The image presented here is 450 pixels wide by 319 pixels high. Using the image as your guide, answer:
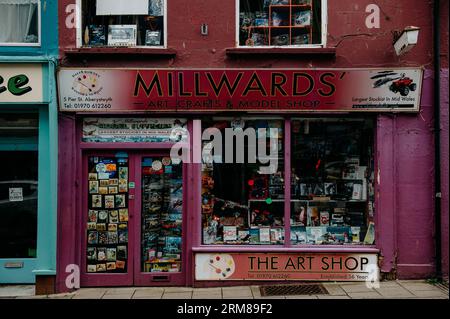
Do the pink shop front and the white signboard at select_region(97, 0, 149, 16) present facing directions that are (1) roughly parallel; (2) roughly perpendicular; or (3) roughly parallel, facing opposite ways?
roughly parallel

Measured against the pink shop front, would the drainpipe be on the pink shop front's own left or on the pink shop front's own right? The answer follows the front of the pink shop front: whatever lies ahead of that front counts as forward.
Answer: on the pink shop front's own left

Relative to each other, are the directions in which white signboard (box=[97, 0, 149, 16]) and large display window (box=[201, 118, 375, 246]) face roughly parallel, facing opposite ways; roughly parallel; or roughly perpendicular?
roughly parallel

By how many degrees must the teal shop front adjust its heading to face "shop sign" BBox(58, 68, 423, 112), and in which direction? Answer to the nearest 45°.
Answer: approximately 45° to its left

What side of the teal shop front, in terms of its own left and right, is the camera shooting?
front

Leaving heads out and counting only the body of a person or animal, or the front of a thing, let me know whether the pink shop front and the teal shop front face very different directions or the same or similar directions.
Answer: same or similar directions

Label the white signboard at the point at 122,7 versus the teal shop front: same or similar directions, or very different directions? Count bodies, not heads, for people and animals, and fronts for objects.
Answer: same or similar directions

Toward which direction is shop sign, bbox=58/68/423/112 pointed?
toward the camera

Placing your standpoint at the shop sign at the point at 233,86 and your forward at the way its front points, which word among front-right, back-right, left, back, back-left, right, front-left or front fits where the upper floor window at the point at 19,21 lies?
right

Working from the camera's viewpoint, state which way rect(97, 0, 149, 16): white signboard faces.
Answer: facing the viewer

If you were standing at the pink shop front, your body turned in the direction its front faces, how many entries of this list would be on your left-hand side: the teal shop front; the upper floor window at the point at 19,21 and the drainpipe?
1

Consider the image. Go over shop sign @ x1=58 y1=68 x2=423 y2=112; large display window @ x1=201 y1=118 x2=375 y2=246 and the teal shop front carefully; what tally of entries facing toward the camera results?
3
